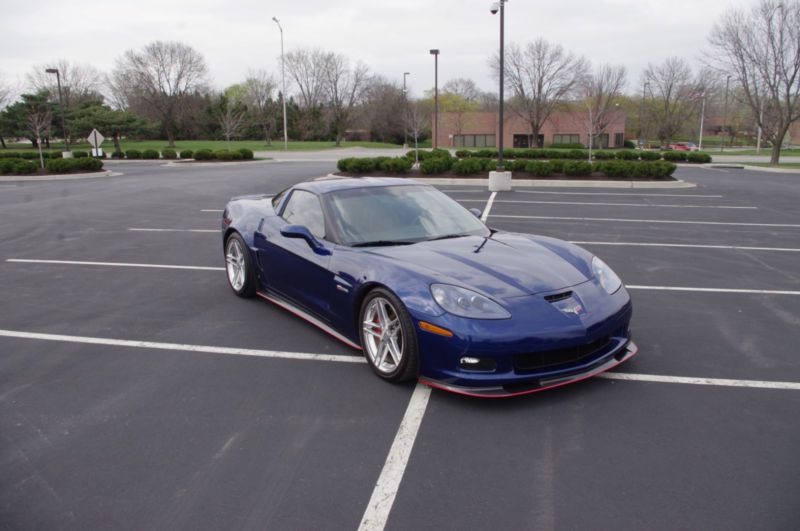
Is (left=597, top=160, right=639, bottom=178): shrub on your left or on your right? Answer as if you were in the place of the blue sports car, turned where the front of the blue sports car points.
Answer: on your left

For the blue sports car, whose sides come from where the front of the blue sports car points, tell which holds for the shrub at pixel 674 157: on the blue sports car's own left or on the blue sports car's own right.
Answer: on the blue sports car's own left

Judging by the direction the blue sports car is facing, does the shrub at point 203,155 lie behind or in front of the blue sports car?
behind

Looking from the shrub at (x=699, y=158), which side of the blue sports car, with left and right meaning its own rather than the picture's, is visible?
left

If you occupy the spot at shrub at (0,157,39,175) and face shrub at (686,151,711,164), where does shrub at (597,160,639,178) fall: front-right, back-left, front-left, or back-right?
front-right

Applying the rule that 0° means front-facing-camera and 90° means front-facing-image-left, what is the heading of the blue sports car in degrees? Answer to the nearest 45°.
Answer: approximately 315°

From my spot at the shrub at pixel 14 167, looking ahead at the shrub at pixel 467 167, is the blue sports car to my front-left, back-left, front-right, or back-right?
front-right

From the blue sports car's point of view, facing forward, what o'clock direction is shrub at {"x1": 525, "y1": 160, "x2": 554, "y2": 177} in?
The shrub is roughly at 8 o'clock from the blue sports car.

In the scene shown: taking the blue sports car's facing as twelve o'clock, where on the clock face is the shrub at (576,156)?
The shrub is roughly at 8 o'clock from the blue sports car.

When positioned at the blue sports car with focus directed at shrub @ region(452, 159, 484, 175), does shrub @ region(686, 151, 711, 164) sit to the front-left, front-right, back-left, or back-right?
front-right

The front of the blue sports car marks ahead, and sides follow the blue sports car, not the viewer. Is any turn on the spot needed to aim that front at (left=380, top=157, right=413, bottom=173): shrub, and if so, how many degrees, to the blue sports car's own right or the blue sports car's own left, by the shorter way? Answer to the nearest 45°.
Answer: approximately 135° to the blue sports car's own left

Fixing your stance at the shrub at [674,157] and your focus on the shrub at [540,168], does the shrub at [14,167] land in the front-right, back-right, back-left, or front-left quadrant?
front-right

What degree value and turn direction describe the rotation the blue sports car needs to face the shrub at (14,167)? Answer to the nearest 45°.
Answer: approximately 180°

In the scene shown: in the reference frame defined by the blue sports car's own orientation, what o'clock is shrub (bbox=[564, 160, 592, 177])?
The shrub is roughly at 8 o'clock from the blue sports car.
